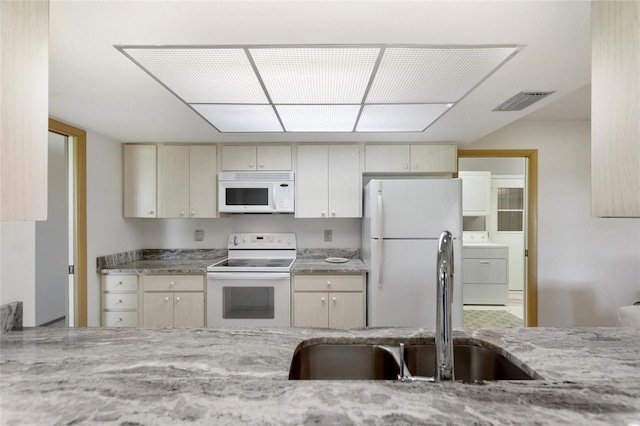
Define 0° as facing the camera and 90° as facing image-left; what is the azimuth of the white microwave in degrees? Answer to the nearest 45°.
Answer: approximately 0°

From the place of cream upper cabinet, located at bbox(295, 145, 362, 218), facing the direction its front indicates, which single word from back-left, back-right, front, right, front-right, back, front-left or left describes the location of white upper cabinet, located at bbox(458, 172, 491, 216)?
back-left

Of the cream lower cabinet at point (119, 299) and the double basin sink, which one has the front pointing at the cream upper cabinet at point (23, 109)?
the cream lower cabinet

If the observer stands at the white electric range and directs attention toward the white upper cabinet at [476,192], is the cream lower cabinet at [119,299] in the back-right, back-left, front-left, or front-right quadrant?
back-left
